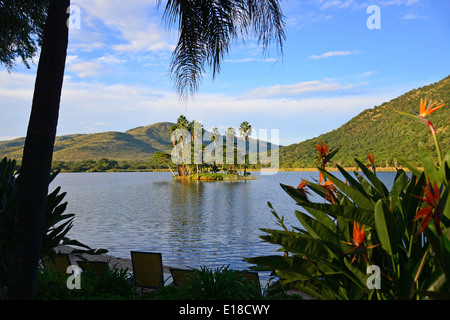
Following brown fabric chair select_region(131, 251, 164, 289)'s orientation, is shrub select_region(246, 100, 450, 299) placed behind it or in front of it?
behind

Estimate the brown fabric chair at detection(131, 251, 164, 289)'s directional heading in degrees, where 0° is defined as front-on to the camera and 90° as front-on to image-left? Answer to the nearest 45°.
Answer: approximately 180°

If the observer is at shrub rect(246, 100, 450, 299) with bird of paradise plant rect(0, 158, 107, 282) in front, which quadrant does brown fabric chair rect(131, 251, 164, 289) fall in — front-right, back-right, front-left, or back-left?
front-right

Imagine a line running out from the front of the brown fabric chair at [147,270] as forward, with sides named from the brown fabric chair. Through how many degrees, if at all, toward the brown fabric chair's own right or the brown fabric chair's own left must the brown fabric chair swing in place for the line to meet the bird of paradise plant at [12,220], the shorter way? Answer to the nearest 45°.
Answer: approximately 135° to the brown fabric chair's own left
